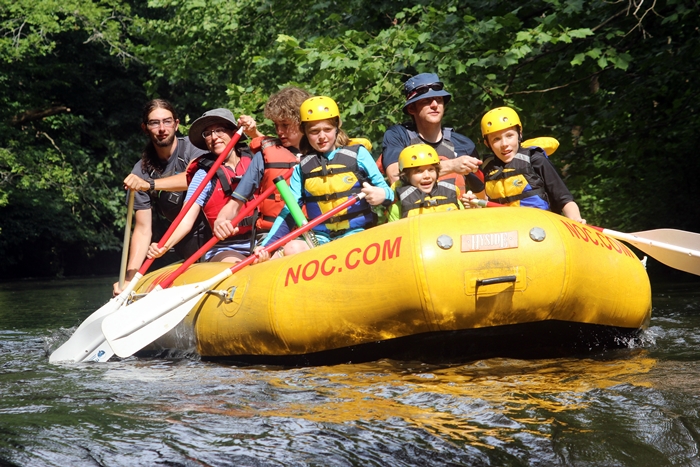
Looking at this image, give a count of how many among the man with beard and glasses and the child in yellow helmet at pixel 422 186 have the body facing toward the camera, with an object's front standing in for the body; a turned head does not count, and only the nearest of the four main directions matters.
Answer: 2

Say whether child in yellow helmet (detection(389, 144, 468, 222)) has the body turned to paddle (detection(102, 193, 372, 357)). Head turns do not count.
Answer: no

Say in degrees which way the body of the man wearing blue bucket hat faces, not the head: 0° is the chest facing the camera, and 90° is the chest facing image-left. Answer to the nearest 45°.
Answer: approximately 315°

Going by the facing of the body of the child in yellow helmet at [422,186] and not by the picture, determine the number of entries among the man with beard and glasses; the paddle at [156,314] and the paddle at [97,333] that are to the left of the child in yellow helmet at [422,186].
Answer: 0

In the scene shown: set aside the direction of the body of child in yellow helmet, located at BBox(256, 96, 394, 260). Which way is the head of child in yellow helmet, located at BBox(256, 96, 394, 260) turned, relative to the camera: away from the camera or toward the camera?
toward the camera

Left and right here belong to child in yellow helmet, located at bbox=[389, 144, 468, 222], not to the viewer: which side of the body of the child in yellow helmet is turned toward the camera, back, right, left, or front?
front

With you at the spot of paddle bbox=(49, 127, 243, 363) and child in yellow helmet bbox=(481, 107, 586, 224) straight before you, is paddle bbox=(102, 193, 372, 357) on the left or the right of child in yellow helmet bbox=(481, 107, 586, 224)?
right

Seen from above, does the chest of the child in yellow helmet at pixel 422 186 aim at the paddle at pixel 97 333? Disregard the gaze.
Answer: no

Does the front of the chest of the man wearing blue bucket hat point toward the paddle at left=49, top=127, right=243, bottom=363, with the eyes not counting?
no

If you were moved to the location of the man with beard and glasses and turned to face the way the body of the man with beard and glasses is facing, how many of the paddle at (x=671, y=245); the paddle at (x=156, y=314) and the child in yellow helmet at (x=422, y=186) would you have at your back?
0

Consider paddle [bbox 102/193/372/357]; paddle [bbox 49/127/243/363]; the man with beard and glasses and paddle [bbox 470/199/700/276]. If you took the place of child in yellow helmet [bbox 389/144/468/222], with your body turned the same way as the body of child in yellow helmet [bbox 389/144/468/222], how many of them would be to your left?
1

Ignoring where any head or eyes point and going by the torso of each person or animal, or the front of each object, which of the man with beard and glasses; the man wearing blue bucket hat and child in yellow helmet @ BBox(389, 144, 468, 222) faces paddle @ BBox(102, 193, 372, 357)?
the man with beard and glasses

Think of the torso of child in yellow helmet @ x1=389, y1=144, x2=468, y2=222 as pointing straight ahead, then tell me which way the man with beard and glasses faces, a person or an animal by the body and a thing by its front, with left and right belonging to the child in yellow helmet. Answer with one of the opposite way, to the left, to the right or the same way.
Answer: the same way

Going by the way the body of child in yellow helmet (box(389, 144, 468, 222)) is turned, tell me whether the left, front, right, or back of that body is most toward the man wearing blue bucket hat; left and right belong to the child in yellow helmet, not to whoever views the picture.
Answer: back

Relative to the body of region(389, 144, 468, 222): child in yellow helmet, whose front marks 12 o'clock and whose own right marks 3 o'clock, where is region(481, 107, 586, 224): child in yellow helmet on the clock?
region(481, 107, 586, 224): child in yellow helmet is roughly at 8 o'clock from region(389, 144, 468, 222): child in yellow helmet.

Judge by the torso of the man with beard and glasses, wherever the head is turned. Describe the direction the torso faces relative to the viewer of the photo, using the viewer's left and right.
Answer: facing the viewer

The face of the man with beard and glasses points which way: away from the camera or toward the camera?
toward the camera
